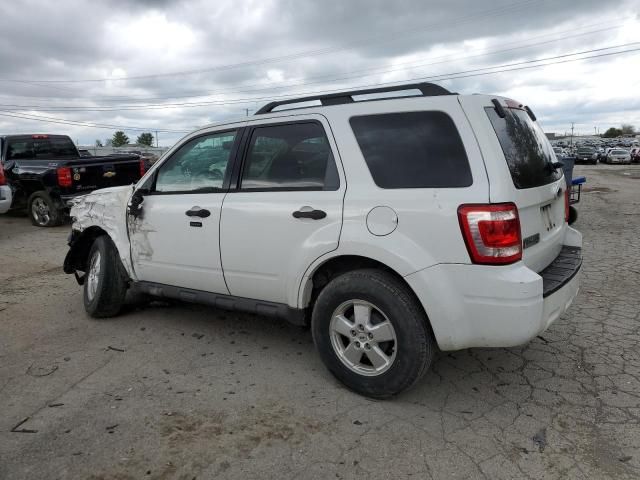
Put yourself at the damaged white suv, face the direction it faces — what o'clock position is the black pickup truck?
The black pickup truck is roughly at 12 o'clock from the damaged white suv.

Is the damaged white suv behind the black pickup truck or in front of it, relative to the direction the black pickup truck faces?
behind

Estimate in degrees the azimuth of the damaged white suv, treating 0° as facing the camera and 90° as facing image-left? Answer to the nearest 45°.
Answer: approximately 135°

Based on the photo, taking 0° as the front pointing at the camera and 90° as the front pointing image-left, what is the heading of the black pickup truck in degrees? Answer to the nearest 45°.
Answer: approximately 135°
